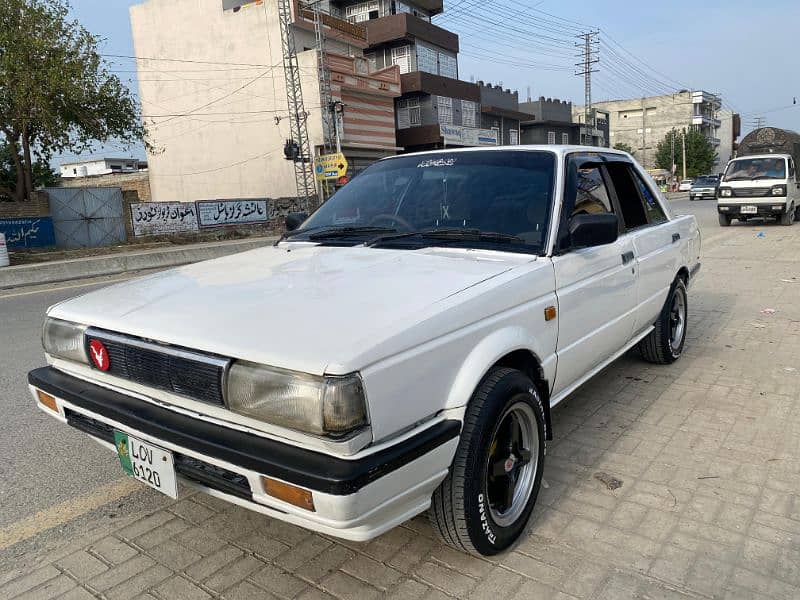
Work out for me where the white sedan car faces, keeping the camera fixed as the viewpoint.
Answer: facing the viewer and to the left of the viewer

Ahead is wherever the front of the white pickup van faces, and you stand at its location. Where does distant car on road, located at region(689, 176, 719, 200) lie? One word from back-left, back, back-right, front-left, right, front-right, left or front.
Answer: back

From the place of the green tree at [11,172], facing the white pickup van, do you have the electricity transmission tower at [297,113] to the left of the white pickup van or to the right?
left

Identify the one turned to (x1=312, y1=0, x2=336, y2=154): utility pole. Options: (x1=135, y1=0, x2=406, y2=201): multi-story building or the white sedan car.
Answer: the multi-story building

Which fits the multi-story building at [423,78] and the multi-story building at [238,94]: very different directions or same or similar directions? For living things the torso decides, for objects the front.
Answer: same or similar directions

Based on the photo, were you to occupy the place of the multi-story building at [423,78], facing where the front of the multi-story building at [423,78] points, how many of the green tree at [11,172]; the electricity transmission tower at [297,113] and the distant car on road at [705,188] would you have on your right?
2

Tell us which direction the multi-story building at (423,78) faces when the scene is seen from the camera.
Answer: facing the viewer and to the right of the viewer

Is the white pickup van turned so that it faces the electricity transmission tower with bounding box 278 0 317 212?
no

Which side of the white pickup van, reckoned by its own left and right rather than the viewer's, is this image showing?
front

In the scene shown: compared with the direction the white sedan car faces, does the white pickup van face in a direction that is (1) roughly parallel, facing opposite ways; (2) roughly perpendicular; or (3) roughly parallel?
roughly parallel

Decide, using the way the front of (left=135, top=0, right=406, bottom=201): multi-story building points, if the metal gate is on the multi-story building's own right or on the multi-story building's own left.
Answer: on the multi-story building's own right

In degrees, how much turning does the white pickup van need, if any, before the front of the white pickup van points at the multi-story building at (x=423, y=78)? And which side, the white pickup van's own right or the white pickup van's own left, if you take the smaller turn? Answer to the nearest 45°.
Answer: approximately 135° to the white pickup van's own right

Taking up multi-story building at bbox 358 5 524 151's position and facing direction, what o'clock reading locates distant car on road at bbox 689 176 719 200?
The distant car on road is roughly at 11 o'clock from the multi-story building.

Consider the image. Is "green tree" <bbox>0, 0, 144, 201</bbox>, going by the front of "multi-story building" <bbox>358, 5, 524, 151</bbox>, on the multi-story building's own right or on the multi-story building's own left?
on the multi-story building's own right

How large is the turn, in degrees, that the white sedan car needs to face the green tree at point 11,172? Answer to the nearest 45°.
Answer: approximately 90° to its right

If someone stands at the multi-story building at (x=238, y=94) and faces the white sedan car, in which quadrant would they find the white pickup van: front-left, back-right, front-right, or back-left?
front-left
